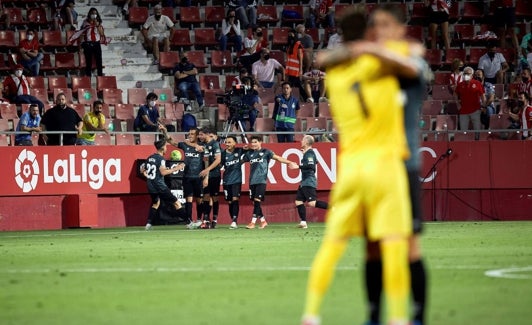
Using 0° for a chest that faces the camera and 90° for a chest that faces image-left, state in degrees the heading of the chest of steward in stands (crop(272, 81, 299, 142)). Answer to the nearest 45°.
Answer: approximately 0°

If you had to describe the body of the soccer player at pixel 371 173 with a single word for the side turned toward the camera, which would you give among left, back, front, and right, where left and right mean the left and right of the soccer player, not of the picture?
back

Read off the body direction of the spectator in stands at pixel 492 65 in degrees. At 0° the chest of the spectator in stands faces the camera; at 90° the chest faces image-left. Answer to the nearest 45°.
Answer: approximately 0°

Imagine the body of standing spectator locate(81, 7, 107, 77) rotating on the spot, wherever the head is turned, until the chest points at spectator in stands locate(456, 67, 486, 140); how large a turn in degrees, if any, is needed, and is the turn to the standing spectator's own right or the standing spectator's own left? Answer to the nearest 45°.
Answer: approximately 45° to the standing spectator's own left

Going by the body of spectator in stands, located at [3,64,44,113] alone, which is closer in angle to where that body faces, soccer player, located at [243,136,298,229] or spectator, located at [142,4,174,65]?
the soccer player

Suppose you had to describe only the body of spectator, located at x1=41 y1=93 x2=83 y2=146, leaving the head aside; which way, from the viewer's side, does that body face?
toward the camera

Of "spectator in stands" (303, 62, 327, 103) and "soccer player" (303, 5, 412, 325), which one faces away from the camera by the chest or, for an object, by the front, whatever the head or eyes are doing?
the soccer player

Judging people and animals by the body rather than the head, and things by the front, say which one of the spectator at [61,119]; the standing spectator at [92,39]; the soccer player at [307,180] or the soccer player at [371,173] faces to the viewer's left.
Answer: the soccer player at [307,180]

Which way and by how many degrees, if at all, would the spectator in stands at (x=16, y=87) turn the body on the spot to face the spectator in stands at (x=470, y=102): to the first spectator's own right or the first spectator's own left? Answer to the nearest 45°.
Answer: approximately 45° to the first spectator's own left

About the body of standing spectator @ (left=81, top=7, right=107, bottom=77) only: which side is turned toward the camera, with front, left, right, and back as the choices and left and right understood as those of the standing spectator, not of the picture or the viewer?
front

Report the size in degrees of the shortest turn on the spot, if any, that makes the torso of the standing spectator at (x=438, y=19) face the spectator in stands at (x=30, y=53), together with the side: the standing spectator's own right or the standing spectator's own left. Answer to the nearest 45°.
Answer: approximately 90° to the standing spectator's own right
